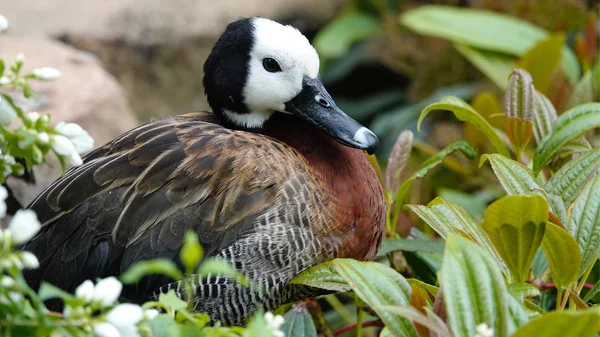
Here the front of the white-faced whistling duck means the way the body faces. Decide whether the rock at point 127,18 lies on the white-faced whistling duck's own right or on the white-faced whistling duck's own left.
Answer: on the white-faced whistling duck's own left

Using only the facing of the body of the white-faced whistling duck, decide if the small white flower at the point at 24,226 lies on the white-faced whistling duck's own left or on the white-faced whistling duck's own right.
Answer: on the white-faced whistling duck's own right

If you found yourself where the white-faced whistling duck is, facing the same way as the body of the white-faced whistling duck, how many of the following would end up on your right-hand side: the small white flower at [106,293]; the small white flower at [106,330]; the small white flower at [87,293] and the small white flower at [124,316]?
4

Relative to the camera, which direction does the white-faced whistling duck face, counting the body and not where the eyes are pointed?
to the viewer's right

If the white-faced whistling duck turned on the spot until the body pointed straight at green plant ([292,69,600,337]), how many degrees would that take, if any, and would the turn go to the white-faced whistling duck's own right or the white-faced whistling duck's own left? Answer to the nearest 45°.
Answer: approximately 45° to the white-faced whistling duck's own right

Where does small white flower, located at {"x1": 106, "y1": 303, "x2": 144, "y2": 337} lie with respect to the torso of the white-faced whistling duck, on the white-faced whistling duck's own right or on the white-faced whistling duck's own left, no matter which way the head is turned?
on the white-faced whistling duck's own right

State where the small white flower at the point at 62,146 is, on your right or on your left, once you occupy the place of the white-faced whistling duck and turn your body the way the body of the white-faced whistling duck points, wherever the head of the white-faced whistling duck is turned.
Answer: on your right

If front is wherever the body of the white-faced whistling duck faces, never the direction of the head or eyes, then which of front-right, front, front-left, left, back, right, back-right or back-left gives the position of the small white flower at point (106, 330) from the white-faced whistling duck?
right
